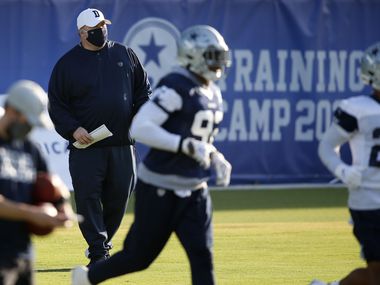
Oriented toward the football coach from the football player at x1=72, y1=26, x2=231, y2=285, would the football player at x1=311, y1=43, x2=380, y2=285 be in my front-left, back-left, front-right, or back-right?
back-right

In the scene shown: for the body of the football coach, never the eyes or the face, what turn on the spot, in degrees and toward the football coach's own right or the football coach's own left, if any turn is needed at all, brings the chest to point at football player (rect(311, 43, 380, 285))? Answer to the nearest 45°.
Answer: approximately 45° to the football coach's own left

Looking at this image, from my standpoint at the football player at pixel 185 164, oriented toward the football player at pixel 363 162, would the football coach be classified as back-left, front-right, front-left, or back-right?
back-left

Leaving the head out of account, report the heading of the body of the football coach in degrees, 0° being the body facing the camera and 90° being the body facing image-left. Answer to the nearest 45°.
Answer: approximately 0°
